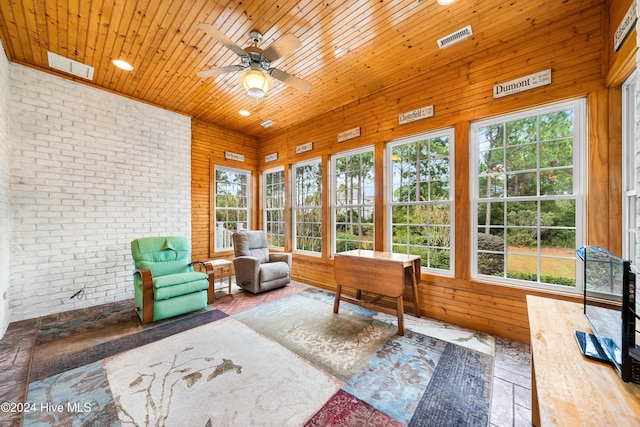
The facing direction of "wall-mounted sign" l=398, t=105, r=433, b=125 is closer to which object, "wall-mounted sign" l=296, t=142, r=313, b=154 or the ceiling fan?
the ceiling fan

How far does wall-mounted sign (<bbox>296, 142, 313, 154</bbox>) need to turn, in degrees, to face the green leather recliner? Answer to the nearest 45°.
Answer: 0° — it already faces it

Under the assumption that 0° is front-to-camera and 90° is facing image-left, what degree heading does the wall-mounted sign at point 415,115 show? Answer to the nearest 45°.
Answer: approximately 45°

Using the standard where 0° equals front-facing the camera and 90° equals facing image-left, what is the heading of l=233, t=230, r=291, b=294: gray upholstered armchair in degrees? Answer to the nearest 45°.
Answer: approximately 315°

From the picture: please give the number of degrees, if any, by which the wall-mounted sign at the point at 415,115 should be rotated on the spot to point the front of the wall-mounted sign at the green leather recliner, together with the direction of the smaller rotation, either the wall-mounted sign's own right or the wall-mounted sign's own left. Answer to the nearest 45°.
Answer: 0° — it already faces it

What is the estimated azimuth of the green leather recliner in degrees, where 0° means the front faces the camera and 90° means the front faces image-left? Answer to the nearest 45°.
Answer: approximately 315°
